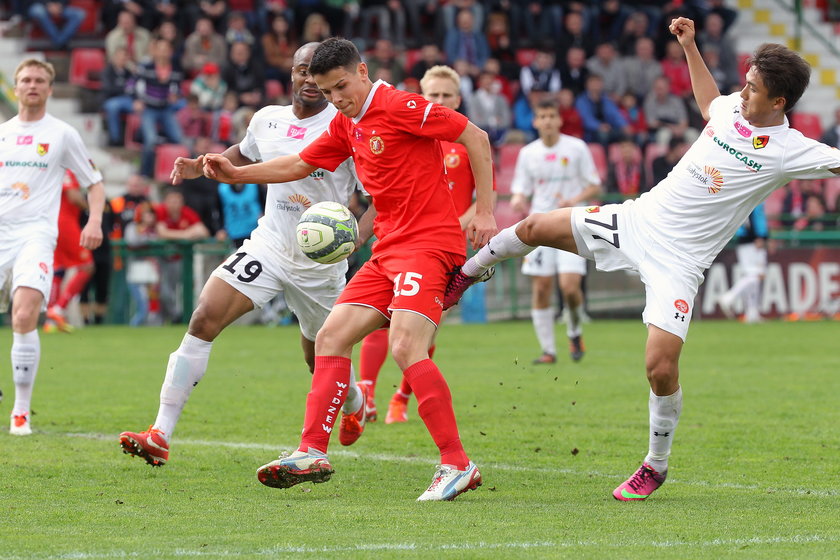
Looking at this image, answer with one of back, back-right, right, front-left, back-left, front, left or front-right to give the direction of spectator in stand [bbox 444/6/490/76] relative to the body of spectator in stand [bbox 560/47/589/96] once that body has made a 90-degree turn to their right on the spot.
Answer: front

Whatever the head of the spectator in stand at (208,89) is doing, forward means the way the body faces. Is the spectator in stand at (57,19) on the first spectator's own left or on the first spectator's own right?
on the first spectator's own right

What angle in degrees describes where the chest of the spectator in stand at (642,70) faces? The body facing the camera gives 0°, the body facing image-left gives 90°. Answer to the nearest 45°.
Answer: approximately 0°

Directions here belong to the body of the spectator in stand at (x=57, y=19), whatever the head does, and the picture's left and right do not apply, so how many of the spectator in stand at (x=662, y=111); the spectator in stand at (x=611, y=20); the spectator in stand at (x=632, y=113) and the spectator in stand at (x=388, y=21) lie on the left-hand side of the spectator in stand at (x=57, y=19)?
4

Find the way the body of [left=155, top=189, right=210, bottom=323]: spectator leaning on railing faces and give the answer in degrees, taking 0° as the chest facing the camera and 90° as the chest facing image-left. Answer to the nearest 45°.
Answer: approximately 0°

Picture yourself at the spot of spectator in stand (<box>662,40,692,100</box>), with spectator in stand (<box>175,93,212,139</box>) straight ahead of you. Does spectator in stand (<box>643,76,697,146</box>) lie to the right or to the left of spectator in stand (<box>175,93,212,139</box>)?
left

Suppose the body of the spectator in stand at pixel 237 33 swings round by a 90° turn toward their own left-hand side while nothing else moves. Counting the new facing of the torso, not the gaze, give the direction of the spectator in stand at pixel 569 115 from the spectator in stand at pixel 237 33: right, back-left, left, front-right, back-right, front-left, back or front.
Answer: front

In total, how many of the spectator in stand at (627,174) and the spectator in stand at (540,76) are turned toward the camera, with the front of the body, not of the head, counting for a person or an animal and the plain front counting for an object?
2

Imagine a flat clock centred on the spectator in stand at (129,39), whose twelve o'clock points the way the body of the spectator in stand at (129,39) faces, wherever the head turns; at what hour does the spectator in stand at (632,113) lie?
the spectator in stand at (632,113) is roughly at 9 o'clock from the spectator in stand at (129,39).

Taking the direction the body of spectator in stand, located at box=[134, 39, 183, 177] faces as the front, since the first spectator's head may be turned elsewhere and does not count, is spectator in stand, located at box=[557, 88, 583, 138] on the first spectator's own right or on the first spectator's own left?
on the first spectator's own left
